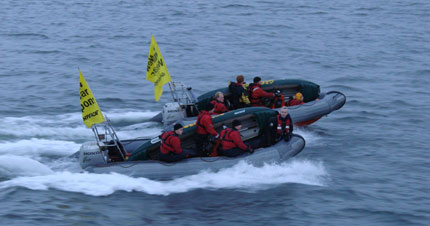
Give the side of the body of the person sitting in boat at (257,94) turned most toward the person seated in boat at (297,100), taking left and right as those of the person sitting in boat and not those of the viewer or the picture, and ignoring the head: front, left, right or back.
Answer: front

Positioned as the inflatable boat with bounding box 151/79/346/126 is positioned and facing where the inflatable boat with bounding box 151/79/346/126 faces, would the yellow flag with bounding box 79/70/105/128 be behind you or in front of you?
behind

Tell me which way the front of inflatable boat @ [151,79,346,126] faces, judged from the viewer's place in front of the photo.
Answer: facing to the right of the viewer

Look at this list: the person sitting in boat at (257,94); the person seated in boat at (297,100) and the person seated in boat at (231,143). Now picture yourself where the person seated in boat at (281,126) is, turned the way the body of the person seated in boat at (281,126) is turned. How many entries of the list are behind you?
2

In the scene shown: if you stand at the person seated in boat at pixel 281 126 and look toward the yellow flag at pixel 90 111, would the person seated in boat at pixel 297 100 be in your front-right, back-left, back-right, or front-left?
back-right

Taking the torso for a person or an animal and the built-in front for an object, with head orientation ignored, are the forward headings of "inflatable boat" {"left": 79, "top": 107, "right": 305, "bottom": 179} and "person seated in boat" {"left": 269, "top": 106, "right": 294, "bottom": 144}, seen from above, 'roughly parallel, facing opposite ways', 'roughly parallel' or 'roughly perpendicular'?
roughly perpendicular

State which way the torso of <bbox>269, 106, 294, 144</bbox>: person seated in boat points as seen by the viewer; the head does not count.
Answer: toward the camera

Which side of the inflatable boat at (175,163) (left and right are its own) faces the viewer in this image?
right

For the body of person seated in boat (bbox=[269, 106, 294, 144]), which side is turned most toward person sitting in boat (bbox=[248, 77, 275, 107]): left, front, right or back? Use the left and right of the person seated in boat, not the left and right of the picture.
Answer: back

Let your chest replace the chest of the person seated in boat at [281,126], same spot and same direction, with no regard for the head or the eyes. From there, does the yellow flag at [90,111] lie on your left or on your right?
on your right

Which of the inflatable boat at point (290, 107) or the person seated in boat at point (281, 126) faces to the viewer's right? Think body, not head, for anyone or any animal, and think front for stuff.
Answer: the inflatable boat

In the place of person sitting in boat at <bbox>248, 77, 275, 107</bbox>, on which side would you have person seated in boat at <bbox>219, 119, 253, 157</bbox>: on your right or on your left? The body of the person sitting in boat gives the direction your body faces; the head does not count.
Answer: on your right

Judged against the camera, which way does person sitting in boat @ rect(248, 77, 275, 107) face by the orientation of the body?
to the viewer's right

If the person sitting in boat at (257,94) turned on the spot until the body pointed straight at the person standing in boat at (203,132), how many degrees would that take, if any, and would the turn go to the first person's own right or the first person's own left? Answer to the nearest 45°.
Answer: approximately 90° to the first person's own right
